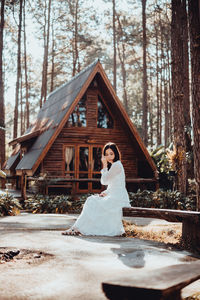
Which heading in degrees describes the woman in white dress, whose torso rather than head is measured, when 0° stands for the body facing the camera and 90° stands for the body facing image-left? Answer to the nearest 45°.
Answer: approximately 90°

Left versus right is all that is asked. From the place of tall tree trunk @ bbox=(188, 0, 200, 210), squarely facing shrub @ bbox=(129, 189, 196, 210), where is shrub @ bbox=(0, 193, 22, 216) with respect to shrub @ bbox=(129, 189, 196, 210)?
left

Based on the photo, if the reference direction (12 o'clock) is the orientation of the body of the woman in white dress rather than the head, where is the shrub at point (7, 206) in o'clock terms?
The shrub is roughly at 2 o'clock from the woman in white dress.

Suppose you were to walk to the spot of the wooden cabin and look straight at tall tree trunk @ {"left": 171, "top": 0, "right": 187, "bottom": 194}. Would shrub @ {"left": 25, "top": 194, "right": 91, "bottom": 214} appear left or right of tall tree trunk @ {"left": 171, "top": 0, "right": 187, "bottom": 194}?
right

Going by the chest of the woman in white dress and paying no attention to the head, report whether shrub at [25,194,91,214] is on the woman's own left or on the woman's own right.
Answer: on the woman's own right
